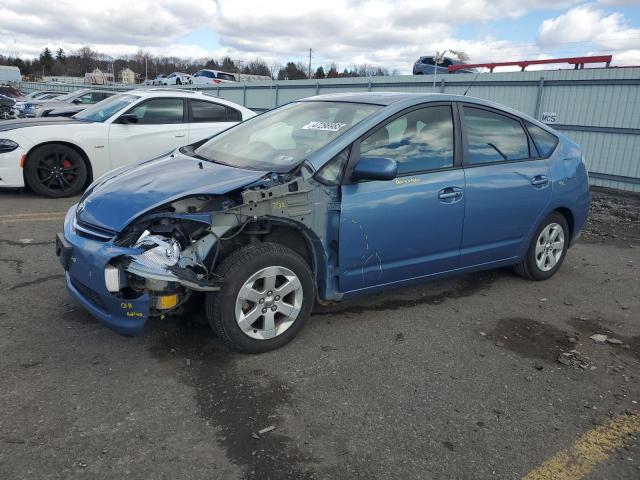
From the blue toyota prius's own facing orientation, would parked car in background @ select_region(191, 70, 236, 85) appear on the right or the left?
on its right

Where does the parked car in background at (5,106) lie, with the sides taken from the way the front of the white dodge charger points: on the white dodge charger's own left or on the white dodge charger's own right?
on the white dodge charger's own right

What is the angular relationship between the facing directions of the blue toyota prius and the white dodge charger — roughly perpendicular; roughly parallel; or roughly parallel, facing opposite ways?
roughly parallel

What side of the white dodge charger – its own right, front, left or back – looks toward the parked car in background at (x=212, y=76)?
right

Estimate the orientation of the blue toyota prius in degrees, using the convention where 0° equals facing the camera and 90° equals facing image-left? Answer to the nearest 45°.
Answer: approximately 45°

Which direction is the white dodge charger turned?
to the viewer's left

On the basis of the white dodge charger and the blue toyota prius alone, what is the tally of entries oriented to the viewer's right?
0

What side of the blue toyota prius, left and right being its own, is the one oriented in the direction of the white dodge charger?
right

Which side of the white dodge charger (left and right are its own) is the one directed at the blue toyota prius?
left

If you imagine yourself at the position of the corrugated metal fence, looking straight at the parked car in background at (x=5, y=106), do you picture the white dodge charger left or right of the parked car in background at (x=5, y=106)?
left

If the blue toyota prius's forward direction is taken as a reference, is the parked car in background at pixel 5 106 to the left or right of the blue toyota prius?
on its right
